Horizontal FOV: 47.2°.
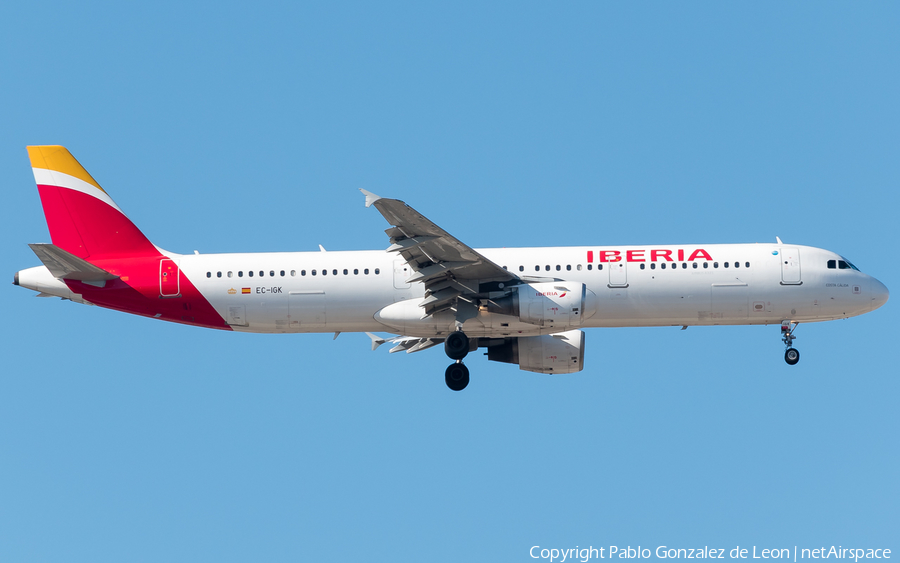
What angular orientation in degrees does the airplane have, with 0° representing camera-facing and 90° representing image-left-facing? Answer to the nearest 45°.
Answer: approximately 270°
